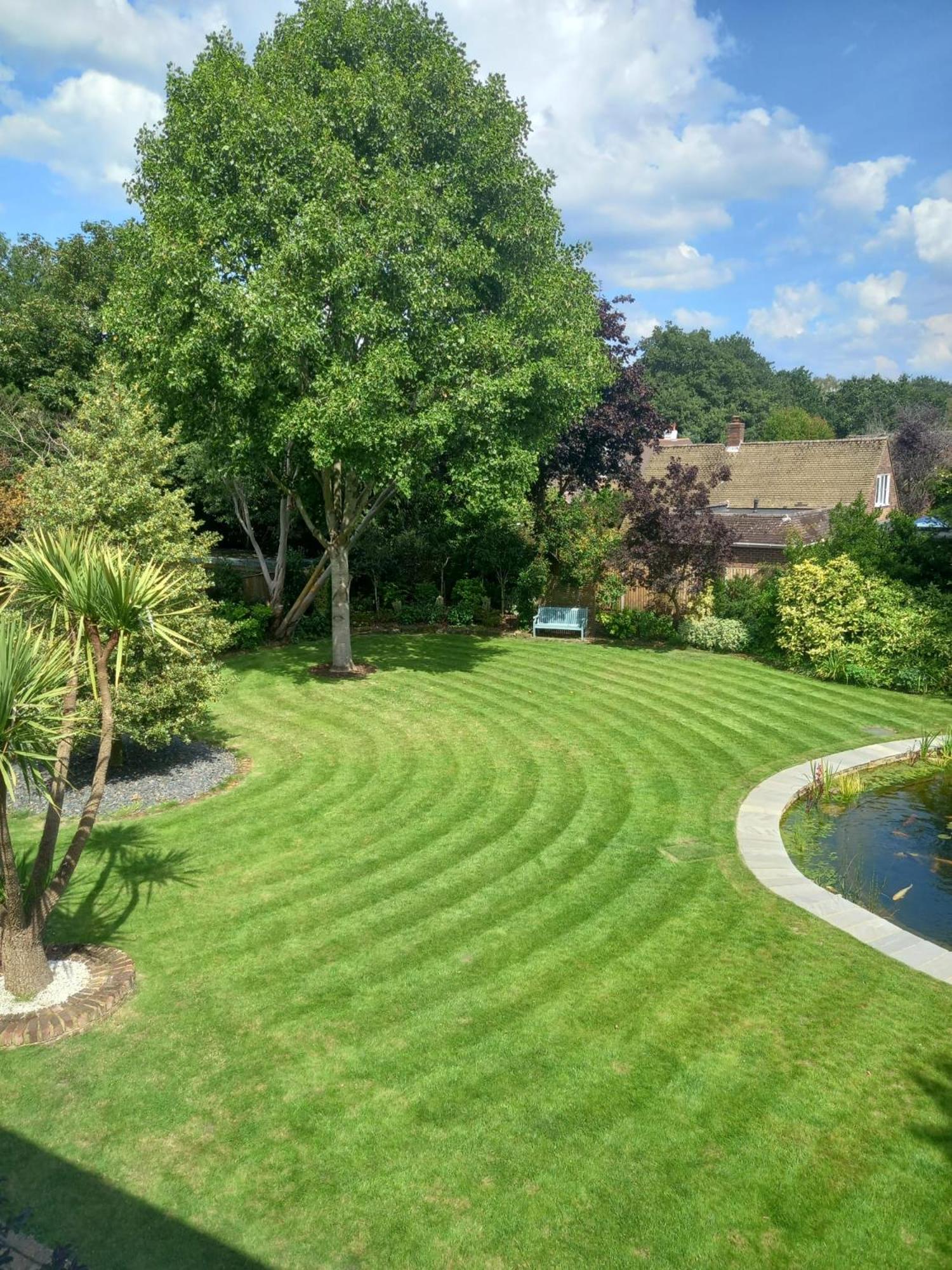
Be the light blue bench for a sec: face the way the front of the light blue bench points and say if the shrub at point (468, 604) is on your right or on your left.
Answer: on your right

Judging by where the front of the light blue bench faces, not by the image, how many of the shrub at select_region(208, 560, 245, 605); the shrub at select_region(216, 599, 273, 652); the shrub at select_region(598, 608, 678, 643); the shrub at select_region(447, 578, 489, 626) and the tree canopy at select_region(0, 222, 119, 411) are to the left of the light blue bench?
1

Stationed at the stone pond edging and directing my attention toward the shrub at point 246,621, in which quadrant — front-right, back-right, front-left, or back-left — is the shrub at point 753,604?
front-right

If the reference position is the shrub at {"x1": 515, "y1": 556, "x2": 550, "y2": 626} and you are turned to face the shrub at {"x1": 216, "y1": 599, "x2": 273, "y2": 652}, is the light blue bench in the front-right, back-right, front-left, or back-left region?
back-left

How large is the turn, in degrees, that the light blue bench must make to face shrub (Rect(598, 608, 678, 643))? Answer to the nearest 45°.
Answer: approximately 90° to its left

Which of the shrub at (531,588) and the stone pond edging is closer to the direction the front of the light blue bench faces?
the stone pond edging

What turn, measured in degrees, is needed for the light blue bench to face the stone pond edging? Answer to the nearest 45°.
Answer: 0° — it already faces it

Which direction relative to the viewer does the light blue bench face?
toward the camera

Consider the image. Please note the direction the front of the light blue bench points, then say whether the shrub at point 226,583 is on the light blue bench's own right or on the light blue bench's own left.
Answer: on the light blue bench's own right

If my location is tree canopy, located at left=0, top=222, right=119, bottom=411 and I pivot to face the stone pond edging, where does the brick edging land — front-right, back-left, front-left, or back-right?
front-right

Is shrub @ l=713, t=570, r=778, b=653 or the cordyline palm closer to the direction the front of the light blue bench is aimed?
the cordyline palm

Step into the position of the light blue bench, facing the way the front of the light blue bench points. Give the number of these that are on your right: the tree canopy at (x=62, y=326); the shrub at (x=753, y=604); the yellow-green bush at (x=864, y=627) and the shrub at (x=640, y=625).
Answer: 1

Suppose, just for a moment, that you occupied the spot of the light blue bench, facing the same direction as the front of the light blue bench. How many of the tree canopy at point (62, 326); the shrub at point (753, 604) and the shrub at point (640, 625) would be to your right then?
1

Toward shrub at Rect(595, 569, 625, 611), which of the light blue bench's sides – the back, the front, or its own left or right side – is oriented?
left
